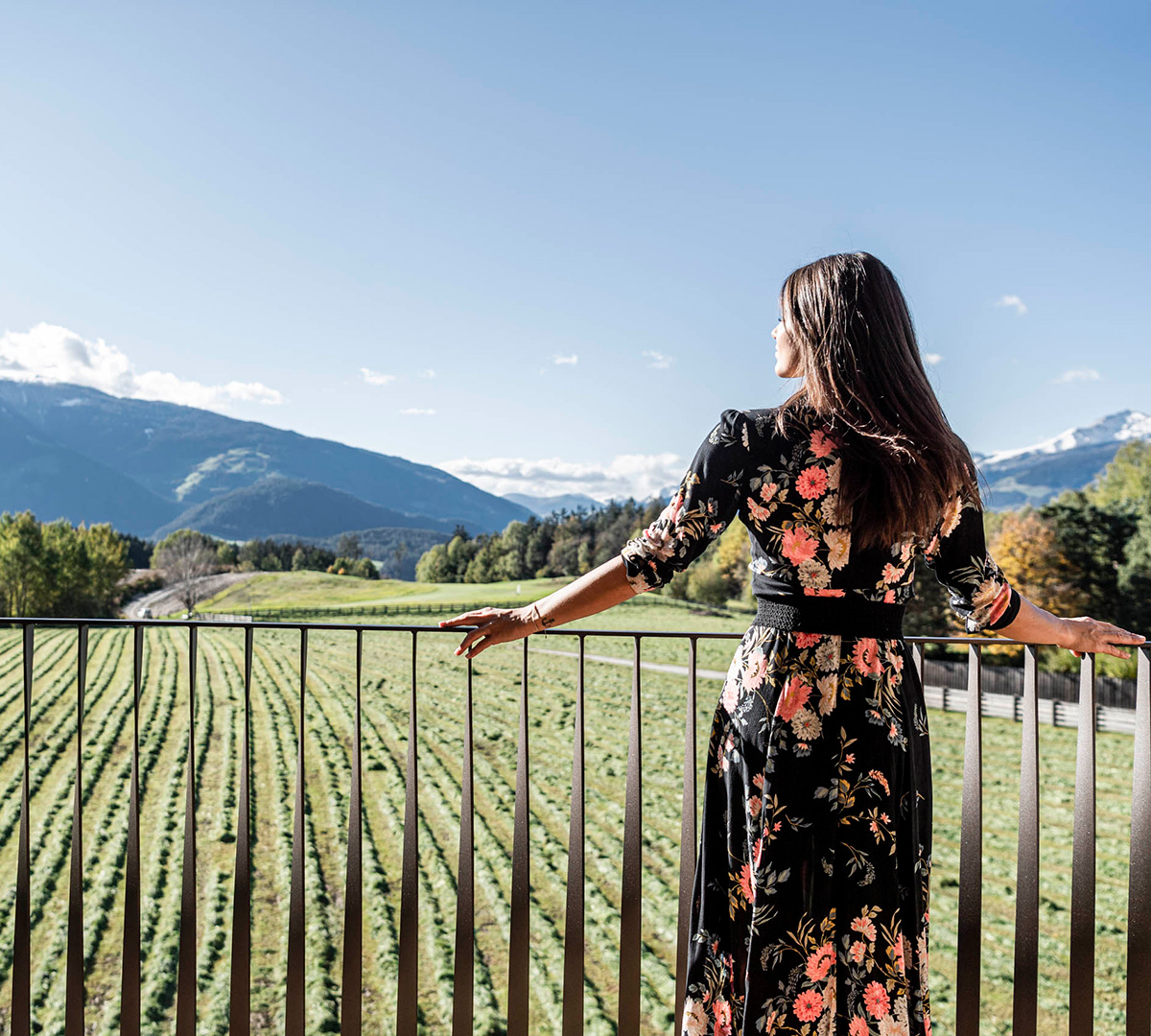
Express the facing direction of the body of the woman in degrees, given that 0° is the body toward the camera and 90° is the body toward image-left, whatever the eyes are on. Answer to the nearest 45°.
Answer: approximately 180°

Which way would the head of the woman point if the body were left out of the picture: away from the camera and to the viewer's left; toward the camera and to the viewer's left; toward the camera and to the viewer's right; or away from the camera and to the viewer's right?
away from the camera and to the viewer's left

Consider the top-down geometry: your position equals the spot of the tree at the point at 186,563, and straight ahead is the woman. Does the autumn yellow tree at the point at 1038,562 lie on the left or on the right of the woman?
left

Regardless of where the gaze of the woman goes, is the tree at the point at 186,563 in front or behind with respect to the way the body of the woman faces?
in front

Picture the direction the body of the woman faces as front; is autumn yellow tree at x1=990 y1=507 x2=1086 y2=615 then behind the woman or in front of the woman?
in front
